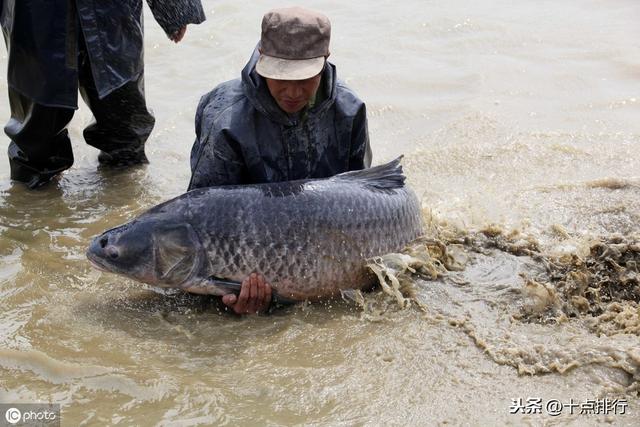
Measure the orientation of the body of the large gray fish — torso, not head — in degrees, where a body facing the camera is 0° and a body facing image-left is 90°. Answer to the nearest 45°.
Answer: approximately 90°

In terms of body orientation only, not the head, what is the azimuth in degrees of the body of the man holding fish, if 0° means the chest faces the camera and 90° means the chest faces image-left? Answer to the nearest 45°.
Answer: approximately 0°

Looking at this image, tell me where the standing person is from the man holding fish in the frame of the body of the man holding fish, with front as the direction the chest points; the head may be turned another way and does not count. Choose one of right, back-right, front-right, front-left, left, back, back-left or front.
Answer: back-right

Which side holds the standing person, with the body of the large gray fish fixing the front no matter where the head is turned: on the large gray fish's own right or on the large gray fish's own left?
on the large gray fish's own right
